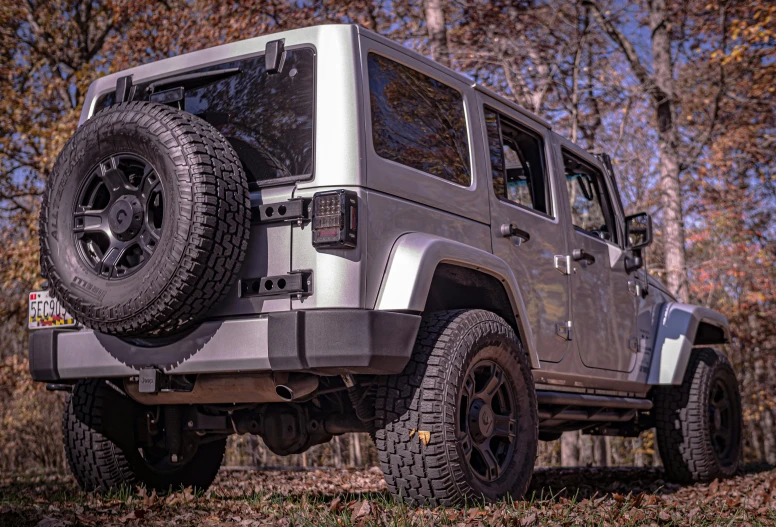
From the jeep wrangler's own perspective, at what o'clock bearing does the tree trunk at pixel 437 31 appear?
The tree trunk is roughly at 11 o'clock from the jeep wrangler.

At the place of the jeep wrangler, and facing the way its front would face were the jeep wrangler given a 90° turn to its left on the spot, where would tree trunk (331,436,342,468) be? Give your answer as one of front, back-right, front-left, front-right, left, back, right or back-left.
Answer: front-right

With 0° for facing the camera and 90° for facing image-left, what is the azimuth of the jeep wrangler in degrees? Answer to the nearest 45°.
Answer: approximately 225°

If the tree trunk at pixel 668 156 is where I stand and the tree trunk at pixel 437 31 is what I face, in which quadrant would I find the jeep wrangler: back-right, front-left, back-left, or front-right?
front-left

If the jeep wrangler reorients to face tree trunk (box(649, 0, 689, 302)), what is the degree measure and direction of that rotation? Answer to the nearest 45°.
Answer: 0° — it already faces it

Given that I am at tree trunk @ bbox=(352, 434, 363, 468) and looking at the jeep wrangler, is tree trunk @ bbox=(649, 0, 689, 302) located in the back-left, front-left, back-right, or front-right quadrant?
front-left

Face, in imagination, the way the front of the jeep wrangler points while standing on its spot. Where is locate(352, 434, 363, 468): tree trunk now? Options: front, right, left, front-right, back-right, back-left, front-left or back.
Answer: front-left

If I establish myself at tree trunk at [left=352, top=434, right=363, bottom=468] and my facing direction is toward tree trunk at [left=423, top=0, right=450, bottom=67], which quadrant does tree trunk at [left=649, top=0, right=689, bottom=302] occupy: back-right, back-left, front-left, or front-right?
front-left
